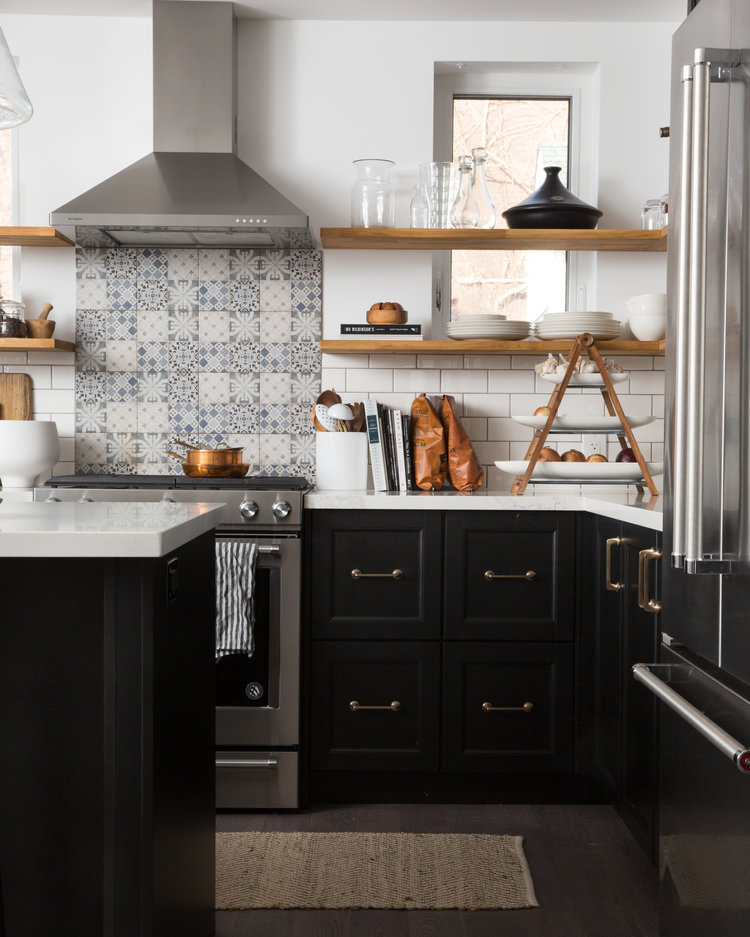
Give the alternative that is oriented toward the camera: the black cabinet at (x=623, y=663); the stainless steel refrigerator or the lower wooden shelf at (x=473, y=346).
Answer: the lower wooden shelf

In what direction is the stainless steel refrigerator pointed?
to the viewer's left

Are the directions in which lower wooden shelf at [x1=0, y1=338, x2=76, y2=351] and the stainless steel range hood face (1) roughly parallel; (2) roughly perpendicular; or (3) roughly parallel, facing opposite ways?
roughly parallel

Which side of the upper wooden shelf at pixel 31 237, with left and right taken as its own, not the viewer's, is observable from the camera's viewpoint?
front

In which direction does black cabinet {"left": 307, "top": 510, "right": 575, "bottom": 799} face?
toward the camera

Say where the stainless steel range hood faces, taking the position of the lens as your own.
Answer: facing the viewer

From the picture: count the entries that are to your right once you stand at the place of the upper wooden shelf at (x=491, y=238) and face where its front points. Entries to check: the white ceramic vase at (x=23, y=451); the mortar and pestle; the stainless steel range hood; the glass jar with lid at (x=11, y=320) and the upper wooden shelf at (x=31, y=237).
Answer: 5

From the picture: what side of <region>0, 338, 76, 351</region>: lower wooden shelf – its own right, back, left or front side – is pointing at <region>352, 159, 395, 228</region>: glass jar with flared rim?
left

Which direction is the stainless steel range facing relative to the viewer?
toward the camera

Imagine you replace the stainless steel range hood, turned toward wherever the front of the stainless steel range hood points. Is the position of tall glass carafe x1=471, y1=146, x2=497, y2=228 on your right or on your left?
on your left

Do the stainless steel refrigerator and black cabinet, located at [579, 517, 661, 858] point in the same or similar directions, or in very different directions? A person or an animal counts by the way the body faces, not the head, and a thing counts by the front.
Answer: same or similar directions

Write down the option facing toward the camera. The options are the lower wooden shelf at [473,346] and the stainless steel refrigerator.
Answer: the lower wooden shelf

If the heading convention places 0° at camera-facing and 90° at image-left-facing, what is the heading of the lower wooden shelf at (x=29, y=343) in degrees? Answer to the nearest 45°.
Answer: approximately 0°
